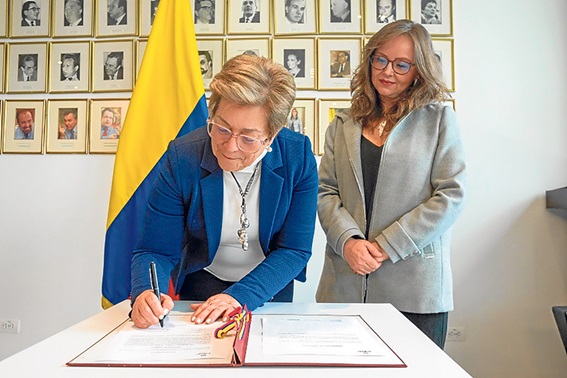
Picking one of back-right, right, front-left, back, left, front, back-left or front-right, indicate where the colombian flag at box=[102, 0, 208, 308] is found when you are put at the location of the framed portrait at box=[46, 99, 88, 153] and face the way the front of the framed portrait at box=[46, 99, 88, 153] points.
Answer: front-left

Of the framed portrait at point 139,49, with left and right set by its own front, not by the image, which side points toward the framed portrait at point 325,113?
left

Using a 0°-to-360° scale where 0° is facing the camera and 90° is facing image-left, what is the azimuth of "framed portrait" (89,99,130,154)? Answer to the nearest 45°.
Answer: approximately 0°

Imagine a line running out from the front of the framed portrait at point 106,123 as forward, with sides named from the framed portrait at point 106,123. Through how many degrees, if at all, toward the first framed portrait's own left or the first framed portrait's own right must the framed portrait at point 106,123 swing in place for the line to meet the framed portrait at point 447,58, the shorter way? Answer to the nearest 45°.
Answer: approximately 45° to the first framed portrait's own left

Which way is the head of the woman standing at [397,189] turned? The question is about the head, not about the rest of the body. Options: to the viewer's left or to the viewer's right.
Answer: to the viewer's left

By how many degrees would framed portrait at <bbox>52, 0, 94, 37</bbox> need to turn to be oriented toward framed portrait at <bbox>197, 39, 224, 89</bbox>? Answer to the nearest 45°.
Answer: approximately 45° to its left

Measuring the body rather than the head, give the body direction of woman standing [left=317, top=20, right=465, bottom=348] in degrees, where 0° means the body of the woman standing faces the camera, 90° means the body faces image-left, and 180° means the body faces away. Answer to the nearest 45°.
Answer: approximately 45°
